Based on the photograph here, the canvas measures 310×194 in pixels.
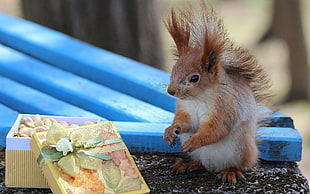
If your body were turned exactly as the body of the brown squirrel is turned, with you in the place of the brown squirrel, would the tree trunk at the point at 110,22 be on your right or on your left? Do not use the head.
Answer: on your right

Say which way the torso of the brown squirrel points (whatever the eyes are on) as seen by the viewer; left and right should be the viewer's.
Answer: facing the viewer and to the left of the viewer

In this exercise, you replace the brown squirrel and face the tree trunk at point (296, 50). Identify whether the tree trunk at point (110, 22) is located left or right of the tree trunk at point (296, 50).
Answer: left

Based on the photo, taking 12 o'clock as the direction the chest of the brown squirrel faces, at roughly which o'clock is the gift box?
The gift box is roughly at 1 o'clock from the brown squirrel.

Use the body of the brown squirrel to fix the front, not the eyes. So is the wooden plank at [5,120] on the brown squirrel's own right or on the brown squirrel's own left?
on the brown squirrel's own right

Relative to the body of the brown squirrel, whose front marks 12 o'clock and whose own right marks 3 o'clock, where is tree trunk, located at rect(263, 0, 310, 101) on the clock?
The tree trunk is roughly at 5 o'clock from the brown squirrel.
